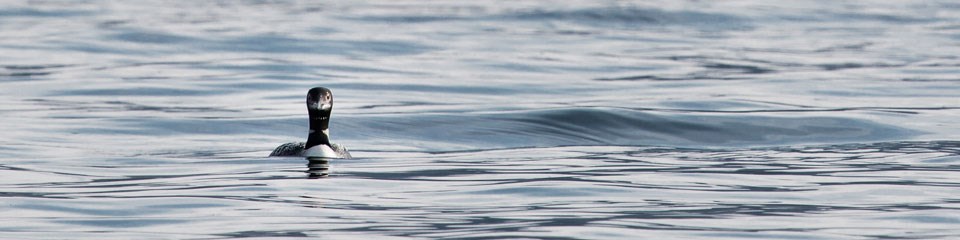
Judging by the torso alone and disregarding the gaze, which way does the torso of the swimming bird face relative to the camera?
toward the camera
